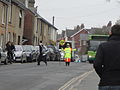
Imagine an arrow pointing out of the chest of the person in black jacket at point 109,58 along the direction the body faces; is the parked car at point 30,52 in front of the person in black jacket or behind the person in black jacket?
in front

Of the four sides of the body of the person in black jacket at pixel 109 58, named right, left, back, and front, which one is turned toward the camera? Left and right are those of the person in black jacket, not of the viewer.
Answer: back

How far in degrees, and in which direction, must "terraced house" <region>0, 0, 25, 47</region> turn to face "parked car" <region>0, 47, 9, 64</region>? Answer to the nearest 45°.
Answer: approximately 45° to its right

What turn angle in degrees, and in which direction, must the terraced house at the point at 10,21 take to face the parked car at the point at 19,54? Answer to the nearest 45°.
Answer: approximately 45° to its right

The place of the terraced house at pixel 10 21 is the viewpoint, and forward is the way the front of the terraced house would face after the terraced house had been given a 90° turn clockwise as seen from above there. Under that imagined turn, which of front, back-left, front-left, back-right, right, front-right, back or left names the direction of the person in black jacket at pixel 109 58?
front-left

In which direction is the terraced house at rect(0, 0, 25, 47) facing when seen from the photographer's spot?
facing the viewer and to the right of the viewer

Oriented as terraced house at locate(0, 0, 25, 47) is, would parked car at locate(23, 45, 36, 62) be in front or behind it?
in front
